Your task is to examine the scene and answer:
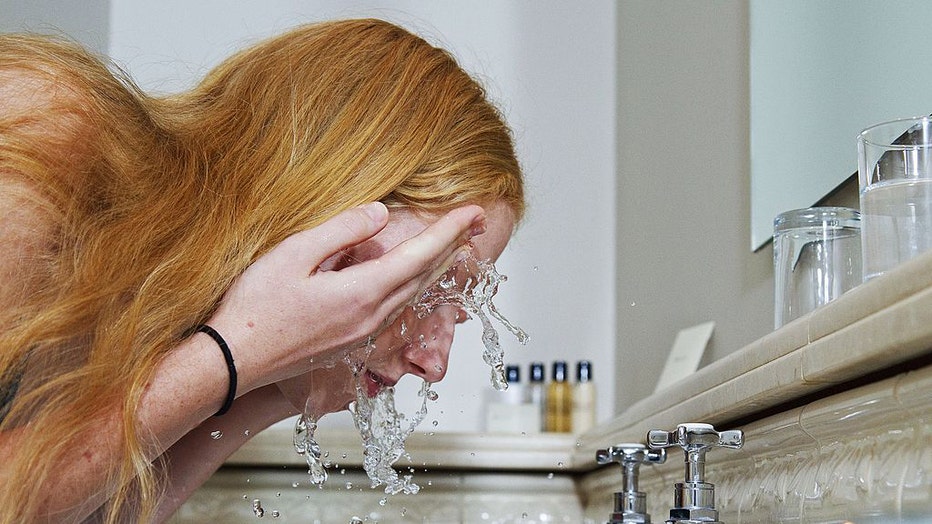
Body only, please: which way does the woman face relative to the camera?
to the viewer's right

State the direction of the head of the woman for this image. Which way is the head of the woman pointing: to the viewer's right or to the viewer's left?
to the viewer's right

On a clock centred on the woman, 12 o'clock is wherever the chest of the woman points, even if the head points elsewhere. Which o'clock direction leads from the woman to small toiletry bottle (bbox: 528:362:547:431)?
The small toiletry bottle is roughly at 10 o'clock from the woman.

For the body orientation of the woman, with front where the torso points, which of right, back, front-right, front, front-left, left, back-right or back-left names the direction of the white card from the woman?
front-left
